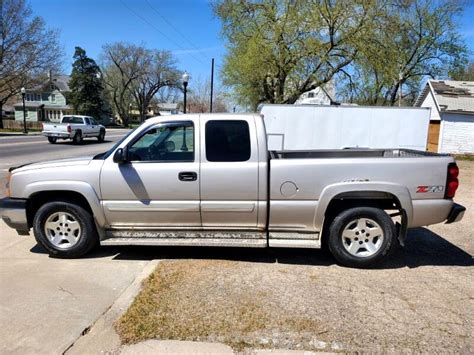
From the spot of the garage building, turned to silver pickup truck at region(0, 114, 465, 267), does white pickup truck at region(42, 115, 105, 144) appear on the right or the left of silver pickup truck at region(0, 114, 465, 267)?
right

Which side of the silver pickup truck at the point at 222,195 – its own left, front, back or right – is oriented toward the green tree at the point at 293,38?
right

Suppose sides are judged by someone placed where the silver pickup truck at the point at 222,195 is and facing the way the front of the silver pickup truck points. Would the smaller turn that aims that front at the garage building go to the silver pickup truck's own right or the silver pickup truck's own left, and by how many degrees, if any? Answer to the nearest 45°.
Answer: approximately 135° to the silver pickup truck's own right

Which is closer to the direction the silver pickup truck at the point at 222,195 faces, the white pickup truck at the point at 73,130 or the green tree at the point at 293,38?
the white pickup truck

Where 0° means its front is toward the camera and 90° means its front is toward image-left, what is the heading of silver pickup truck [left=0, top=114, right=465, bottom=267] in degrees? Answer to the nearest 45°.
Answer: approximately 90°

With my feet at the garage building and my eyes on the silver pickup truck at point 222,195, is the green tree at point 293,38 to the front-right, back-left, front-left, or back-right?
front-right
